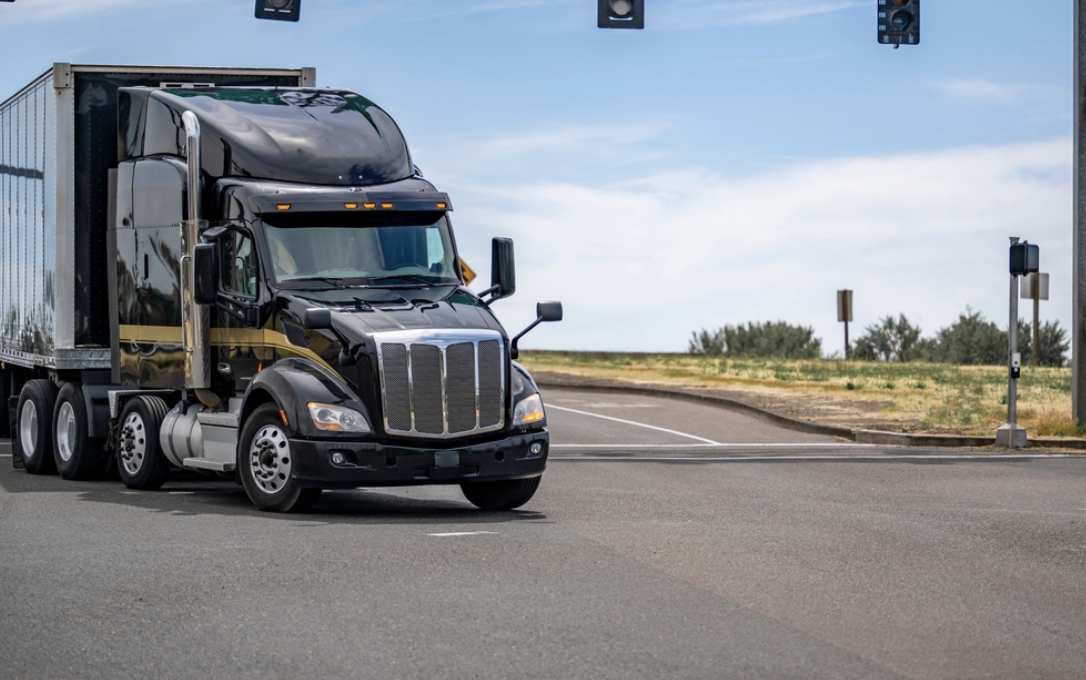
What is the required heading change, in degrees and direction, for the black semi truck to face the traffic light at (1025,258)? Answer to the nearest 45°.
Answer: approximately 90° to its left

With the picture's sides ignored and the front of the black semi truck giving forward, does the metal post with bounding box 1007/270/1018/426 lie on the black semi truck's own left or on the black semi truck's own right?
on the black semi truck's own left

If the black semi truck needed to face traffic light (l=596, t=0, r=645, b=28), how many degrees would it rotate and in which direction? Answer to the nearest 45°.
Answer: approximately 90° to its left

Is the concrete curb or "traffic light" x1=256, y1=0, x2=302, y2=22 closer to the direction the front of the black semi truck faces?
the concrete curb

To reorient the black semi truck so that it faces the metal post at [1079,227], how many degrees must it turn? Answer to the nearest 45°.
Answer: approximately 90° to its left

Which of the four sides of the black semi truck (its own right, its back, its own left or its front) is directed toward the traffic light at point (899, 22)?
left

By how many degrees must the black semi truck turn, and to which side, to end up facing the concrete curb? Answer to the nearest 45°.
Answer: approximately 90° to its left

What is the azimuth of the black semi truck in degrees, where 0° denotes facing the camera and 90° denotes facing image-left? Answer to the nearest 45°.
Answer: approximately 315°
